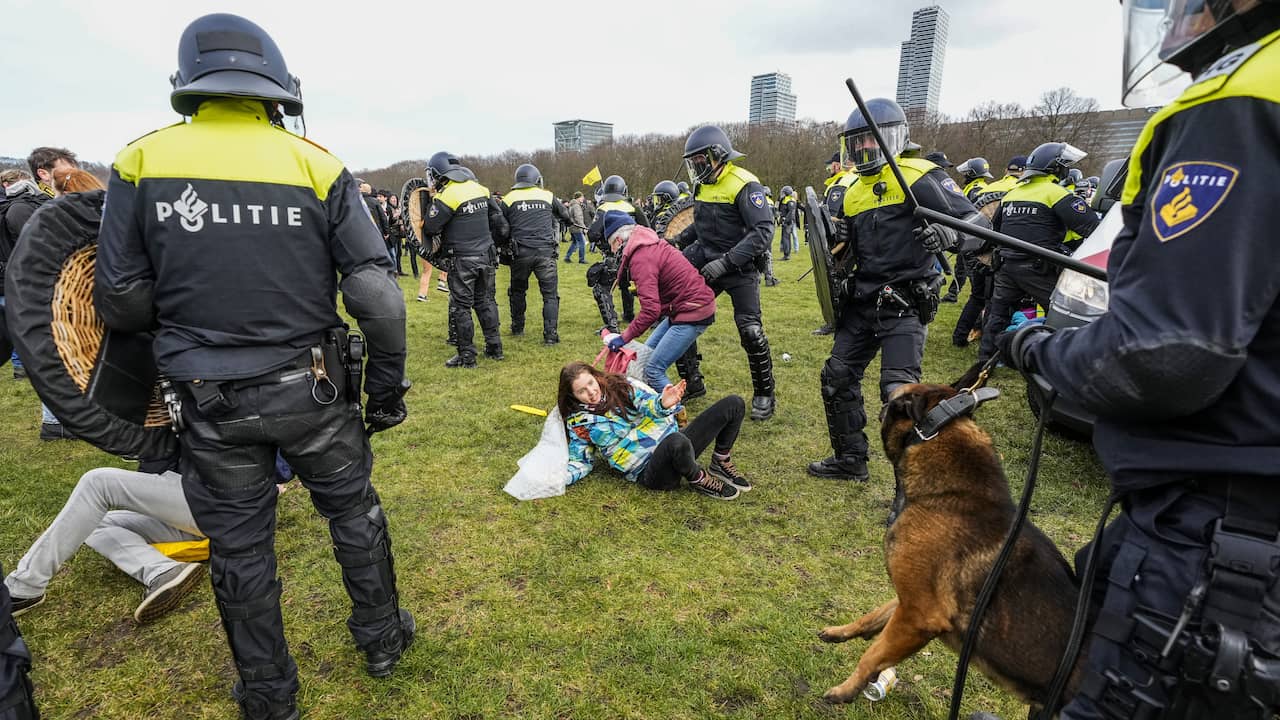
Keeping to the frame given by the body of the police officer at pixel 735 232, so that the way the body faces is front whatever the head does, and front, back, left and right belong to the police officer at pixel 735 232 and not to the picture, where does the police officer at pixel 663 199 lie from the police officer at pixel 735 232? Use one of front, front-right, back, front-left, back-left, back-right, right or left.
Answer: back-right

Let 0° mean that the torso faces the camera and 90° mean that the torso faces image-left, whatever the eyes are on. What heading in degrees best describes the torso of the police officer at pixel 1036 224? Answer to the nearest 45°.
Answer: approximately 225°

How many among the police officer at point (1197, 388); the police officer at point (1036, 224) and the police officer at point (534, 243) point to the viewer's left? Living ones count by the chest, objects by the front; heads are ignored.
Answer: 1

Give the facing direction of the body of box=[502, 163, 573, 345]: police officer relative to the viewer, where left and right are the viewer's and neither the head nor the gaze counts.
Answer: facing away from the viewer

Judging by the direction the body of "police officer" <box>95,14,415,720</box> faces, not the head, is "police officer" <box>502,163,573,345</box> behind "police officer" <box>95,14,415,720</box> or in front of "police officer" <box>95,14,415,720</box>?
in front

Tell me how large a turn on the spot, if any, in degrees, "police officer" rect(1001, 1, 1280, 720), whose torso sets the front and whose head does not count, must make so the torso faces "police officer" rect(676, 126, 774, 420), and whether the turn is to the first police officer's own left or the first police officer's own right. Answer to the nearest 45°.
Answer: approximately 45° to the first police officer's own right

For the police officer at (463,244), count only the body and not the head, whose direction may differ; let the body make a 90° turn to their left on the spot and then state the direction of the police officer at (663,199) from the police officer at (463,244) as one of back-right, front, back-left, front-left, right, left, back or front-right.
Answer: back

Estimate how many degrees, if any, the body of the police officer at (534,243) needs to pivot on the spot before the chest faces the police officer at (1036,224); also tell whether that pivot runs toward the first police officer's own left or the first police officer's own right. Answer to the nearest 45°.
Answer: approximately 135° to the first police officer's own right

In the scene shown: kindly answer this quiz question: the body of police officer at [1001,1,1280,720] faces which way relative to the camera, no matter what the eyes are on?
to the viewer's left

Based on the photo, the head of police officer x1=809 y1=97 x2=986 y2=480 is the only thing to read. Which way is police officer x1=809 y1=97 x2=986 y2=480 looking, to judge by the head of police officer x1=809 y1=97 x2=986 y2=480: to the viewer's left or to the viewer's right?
to the viewer's left

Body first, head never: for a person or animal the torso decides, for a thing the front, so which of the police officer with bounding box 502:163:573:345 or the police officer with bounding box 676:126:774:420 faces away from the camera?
the police officer with bounding box 502:163:573:345

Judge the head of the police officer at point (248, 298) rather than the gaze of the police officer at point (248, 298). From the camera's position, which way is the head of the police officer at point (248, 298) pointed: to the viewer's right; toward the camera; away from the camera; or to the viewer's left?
away from the camera

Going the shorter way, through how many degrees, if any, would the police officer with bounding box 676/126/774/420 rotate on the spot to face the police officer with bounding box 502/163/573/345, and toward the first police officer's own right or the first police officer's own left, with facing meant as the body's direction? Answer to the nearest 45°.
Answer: approximately 90° to the first police officer's own right

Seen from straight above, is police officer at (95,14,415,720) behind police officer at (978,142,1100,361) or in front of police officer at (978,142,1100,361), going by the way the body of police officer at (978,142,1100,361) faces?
behind

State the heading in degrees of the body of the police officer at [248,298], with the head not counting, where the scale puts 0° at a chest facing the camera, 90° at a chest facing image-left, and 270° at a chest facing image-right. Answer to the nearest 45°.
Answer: approximately 180°

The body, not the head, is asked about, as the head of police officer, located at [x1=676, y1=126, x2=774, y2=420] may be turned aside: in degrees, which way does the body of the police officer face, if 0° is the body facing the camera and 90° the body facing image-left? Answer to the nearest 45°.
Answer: approximately 45°
